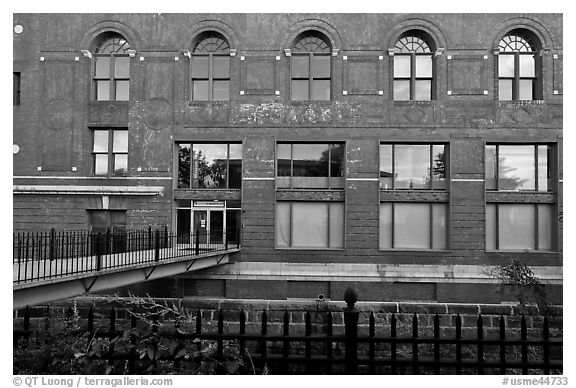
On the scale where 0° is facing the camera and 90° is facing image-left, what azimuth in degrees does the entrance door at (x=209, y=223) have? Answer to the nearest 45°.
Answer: approximately 0°

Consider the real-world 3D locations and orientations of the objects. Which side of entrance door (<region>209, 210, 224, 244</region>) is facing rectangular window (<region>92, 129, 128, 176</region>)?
right

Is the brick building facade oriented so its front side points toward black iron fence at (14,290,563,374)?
yes

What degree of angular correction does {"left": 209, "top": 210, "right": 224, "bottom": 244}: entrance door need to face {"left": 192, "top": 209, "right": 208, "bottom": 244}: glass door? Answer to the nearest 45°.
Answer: approximately 90° to its right

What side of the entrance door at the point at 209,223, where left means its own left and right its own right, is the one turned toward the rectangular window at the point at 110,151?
right

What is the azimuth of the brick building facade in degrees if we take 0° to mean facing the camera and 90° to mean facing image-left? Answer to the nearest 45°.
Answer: approximately 0°
